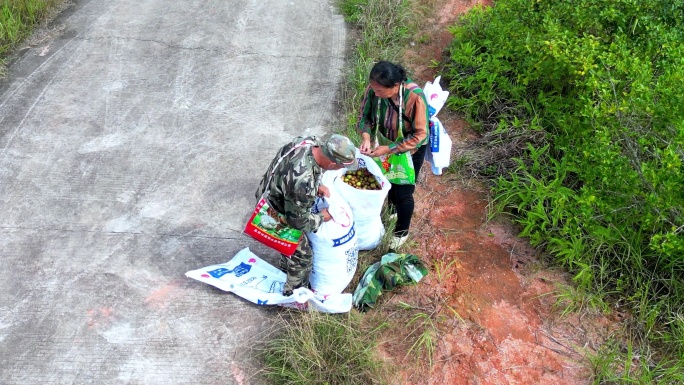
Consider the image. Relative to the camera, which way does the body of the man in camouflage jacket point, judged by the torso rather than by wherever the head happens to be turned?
to the viewer's right

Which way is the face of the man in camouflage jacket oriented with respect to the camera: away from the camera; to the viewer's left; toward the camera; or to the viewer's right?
to the viewer's right
